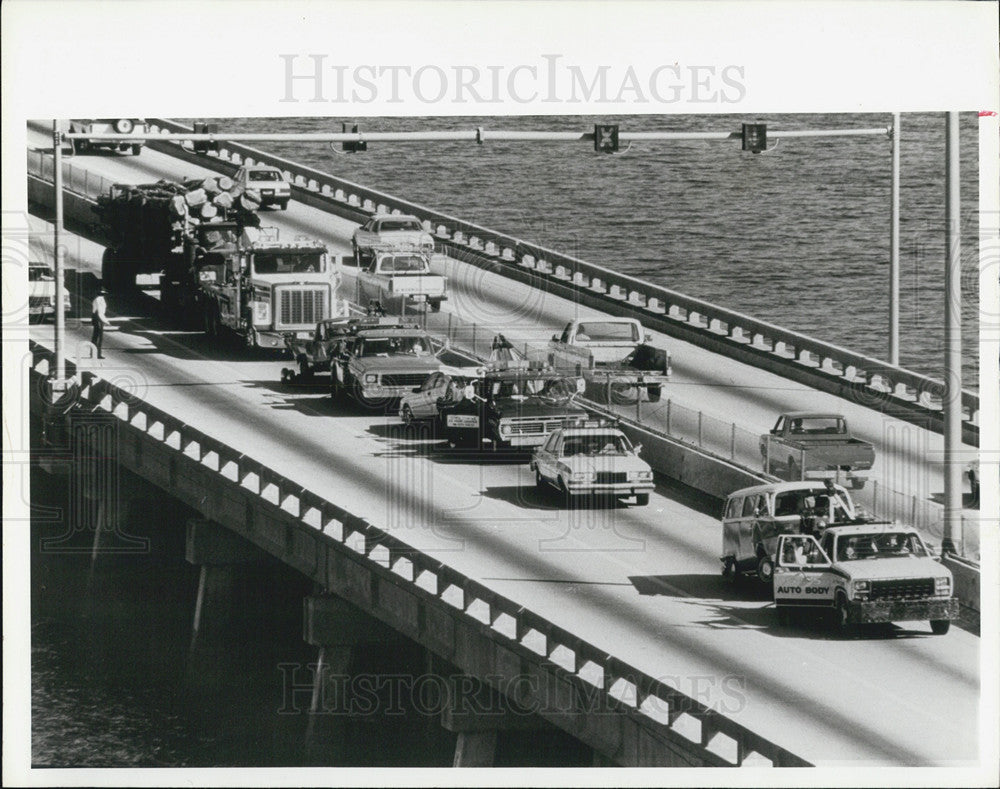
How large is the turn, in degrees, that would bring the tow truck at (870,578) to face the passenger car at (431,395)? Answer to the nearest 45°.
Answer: approximately 180°

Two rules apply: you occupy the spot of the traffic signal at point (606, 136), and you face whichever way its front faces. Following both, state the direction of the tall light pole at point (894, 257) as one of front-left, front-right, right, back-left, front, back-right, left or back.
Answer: back-left

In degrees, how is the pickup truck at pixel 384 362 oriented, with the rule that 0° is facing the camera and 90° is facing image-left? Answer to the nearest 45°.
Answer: approximately 315°

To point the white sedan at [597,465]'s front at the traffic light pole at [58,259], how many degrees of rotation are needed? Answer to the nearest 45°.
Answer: approximately 135° to its right

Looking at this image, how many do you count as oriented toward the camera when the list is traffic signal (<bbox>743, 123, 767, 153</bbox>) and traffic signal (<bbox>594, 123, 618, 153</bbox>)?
2

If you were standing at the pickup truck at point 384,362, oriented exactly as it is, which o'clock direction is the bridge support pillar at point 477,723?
The bridge support pillar is roughly at 1 o'clock from the pickup truck.

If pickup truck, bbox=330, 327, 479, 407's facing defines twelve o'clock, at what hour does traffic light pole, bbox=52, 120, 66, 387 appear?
The traffic light pole is roughly at 4 o'clock from the pickup truck.

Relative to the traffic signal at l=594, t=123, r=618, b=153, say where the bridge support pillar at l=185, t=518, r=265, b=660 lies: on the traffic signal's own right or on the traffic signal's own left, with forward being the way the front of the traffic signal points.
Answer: on the traffic signal's own right

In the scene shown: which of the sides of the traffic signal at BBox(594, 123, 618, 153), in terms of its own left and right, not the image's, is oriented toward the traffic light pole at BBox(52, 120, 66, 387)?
right
